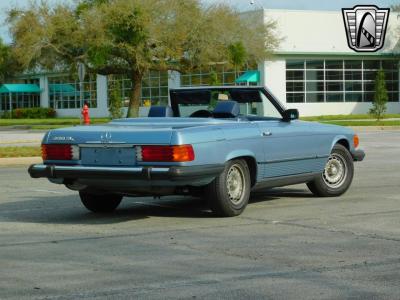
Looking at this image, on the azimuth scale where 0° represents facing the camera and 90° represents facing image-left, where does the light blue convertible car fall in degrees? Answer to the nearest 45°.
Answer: approximately 225°
